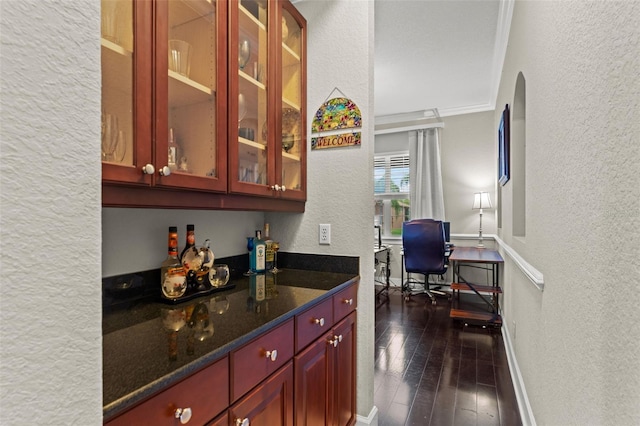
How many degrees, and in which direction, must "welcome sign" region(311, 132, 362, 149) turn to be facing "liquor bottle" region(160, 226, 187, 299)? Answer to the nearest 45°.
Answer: approximately 45° to its right

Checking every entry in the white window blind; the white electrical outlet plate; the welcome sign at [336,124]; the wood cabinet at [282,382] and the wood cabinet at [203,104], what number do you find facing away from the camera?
0

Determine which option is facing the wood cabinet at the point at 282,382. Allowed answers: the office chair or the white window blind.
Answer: the white window blind

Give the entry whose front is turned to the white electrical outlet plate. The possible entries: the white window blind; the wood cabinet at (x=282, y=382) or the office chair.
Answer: the white window blind

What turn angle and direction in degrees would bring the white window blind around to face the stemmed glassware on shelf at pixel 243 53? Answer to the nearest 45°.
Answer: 0° — it already faces it

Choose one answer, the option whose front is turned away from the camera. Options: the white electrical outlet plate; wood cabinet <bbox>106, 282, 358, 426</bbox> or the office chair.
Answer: the office chair

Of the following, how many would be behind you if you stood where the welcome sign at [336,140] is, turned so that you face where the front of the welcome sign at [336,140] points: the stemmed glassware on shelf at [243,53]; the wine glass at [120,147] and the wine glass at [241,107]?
0

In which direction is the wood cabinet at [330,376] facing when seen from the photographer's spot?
facing the viewer and to the right of the viewer

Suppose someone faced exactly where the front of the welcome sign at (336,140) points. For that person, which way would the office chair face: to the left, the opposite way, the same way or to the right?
the opposite way

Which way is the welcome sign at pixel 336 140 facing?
toward the camera

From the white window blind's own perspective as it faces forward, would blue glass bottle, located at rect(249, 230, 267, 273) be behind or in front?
in front

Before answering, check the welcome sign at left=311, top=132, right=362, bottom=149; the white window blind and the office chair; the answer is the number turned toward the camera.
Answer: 2

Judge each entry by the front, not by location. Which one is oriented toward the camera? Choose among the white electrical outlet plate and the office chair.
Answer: the white electrical outlet plate

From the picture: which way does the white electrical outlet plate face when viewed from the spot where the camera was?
facing the viewer

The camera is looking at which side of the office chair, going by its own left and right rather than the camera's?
back

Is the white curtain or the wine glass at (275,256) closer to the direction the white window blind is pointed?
the wine glass
